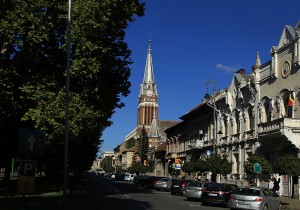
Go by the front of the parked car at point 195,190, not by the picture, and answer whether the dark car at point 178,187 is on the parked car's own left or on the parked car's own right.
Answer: on the parked car's own left

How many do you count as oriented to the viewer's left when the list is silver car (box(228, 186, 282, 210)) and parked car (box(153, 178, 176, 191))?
0

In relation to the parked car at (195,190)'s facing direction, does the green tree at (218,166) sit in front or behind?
in front

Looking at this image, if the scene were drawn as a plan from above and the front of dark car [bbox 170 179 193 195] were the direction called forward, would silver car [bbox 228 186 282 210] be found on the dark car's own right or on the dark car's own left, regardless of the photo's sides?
on the dark car's own right

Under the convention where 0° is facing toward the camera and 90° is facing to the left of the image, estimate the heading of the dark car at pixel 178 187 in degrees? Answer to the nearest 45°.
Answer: approximately 225°

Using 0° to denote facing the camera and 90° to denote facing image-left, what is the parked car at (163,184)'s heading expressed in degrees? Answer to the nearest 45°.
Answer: approximately 225°

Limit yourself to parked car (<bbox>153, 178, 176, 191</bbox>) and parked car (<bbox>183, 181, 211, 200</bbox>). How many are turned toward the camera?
0

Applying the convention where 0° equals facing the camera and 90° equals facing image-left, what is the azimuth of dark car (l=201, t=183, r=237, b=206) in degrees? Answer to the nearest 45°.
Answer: approximately 225°

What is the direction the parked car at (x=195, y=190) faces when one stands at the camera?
facing away from the viewer and to the right of the viewer

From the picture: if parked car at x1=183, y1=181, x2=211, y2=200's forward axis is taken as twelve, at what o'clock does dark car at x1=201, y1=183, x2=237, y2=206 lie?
The dark car is roughly at 4 o'clock from the parked car.
